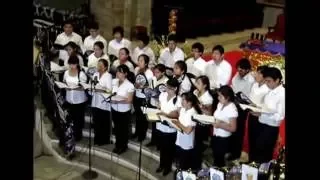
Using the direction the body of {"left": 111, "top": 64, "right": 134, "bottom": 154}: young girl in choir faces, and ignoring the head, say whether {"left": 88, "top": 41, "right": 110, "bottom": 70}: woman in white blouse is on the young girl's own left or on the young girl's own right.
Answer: on the young girl's own right

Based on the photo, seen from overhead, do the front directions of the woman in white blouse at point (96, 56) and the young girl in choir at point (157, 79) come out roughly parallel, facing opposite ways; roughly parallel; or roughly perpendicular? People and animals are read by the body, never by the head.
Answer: roughly parallel

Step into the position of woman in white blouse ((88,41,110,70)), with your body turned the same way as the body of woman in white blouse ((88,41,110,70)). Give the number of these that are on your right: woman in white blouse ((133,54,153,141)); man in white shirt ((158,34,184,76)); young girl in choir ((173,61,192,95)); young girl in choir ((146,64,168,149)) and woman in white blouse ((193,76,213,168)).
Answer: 0

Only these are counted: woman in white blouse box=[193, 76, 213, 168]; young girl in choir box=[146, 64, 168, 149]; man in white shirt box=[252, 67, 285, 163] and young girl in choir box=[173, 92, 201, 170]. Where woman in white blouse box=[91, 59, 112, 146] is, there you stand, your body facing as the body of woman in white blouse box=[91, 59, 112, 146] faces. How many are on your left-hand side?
4

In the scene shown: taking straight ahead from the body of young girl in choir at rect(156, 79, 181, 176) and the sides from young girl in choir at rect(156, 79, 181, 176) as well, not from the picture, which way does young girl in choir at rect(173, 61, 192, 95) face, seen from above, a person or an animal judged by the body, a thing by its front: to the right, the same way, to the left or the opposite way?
the same way

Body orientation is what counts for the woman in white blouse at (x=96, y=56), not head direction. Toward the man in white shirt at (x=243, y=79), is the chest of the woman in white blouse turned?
no

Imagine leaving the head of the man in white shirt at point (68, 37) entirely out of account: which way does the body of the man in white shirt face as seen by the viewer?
toward the camera

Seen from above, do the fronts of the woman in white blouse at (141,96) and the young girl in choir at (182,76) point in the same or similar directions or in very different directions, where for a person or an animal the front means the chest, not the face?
same or similar directions

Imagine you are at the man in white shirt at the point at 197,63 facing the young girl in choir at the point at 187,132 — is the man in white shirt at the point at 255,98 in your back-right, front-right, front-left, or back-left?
front-left

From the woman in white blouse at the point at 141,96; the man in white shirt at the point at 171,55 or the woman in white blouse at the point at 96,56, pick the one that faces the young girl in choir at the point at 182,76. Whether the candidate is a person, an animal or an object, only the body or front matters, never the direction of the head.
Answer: the man in white shirt

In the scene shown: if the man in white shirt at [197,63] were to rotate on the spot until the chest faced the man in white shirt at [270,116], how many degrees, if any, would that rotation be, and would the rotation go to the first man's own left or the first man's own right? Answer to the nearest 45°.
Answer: approximately 90° to the first man's own left

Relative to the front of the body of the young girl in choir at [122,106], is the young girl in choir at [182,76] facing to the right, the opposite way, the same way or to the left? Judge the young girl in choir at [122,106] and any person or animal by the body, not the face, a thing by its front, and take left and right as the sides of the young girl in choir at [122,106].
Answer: the same way

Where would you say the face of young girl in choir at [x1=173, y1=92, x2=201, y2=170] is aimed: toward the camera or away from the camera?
toward the camera

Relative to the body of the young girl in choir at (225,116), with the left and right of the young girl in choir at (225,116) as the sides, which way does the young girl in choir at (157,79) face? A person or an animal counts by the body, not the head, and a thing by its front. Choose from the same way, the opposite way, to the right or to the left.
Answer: the same way

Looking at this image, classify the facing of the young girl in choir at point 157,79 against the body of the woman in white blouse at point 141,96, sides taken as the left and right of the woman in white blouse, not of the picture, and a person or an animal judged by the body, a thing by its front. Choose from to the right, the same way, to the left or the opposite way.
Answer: the same way

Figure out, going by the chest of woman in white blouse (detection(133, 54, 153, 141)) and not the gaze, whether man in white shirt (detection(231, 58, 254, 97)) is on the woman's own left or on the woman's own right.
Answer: on the woman's own left

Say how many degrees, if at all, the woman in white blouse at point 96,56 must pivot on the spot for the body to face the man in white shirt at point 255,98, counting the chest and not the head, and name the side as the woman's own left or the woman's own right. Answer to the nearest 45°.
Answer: approximately 90° to the woman's own left

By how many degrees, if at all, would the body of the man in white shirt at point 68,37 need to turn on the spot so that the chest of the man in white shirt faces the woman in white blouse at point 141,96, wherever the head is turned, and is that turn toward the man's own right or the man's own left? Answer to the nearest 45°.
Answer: approximately 45° to the man's own left
